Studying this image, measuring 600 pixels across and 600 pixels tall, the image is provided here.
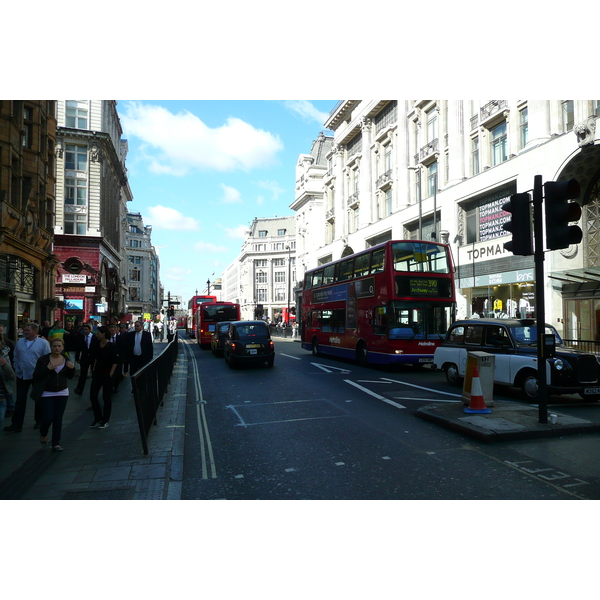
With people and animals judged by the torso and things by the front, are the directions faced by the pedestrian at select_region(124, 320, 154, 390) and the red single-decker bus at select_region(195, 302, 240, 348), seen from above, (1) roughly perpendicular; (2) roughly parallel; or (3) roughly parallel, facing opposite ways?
roughly parallel, facing opposite ways

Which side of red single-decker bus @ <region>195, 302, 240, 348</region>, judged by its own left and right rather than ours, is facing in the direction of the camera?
back

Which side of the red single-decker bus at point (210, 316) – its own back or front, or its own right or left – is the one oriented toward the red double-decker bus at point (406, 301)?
back

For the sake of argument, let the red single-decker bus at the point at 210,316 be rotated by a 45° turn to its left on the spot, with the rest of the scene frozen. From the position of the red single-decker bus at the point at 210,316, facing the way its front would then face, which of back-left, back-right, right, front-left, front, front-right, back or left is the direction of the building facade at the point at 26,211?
left

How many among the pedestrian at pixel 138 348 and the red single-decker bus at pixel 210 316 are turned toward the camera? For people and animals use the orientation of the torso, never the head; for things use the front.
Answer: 1

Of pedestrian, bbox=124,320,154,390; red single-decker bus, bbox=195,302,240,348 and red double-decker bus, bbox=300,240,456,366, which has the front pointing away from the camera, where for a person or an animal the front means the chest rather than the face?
red single-decker bus, bbox=195,302,240,348

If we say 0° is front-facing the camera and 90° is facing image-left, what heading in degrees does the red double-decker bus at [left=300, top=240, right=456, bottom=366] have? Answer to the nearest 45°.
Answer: approximately 315°

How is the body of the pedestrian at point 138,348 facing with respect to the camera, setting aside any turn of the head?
toward the camera

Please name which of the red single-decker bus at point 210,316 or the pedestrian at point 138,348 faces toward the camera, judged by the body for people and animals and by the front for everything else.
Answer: the pedestrian

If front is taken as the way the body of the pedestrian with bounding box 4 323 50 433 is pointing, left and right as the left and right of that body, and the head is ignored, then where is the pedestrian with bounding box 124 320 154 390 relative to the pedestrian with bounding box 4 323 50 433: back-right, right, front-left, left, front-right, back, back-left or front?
back

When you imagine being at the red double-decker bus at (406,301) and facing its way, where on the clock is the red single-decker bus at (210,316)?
the red single-decker bus at (210,316) is roughly at 6 o'clock from the red double-decker bus at (406,301).

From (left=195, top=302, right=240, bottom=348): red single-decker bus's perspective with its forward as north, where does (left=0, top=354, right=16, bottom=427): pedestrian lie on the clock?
The pedestrian is roughly at 6 o'clock from the red single-decker bus.

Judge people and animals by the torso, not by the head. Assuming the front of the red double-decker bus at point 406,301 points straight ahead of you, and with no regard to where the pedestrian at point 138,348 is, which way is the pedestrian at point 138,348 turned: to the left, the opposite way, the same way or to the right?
the same way

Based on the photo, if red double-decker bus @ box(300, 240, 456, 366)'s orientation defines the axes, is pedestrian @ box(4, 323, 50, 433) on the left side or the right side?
on its right

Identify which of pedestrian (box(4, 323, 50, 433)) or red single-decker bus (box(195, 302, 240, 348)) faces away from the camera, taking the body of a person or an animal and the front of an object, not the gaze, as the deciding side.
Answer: the red single-decker bus

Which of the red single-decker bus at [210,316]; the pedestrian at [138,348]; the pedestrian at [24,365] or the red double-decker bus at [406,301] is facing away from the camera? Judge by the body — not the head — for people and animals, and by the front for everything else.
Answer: the red single-decker bus at [210,316]

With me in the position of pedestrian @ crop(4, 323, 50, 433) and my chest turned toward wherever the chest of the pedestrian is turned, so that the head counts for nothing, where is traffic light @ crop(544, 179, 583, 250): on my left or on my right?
on my left

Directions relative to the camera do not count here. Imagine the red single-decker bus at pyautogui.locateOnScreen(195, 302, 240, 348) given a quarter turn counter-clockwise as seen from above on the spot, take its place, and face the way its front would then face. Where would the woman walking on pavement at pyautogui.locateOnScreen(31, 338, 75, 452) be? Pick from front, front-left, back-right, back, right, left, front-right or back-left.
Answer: left

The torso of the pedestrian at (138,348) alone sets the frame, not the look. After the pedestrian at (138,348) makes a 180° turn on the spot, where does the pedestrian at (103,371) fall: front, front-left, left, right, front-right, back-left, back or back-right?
back
